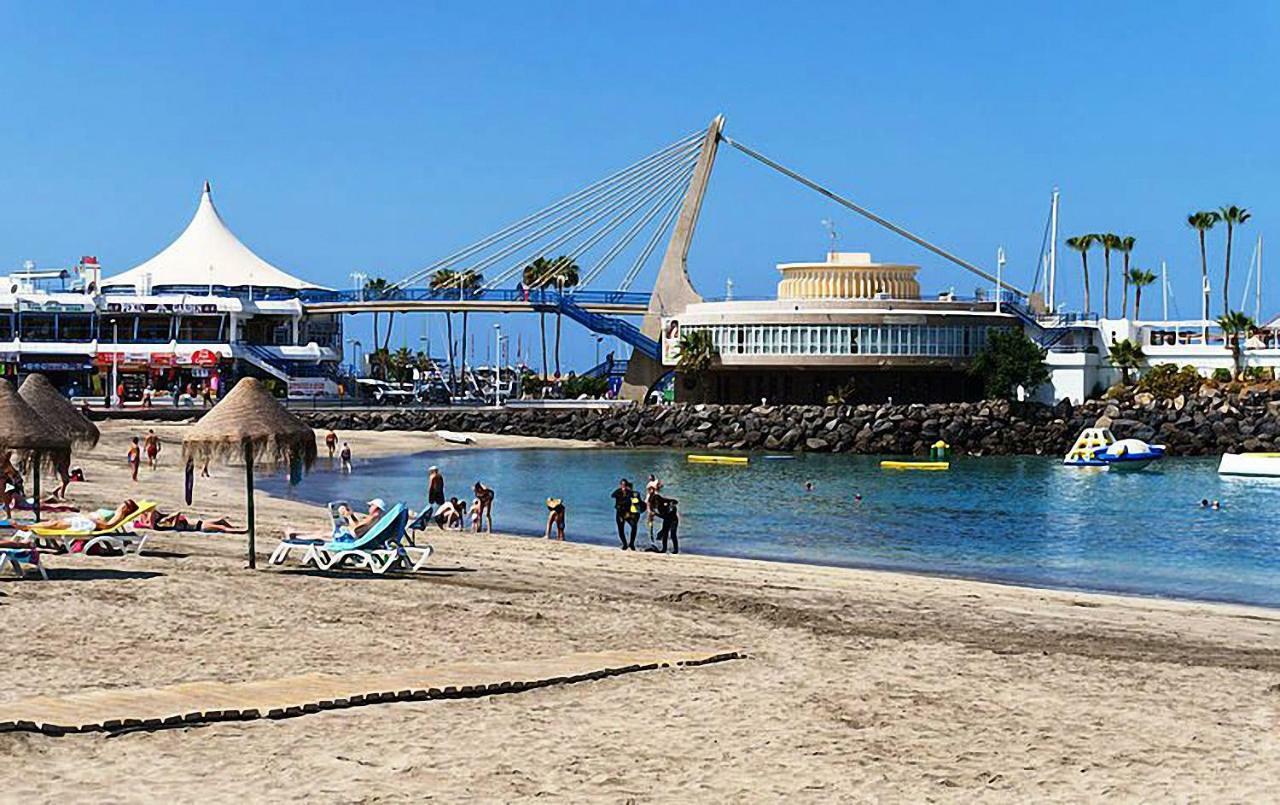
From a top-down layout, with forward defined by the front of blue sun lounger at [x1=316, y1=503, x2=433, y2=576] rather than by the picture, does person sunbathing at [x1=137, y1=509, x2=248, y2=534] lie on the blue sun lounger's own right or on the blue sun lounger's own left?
on the blue sun lounger's own right

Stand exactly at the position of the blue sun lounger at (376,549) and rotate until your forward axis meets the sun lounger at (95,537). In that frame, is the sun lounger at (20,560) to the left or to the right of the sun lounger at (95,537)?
left

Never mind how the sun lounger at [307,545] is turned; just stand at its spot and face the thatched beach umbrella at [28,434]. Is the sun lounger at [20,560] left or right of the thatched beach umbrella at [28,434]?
left

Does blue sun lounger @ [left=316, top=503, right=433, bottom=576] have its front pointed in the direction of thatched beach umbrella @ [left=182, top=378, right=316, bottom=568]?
yes

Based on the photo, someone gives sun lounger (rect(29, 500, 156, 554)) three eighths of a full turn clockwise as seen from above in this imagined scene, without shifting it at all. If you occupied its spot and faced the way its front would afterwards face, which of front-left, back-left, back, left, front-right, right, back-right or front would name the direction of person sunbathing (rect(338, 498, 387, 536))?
front-right

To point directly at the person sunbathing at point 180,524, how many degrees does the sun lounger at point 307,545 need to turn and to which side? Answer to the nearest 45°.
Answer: approximately 45° to its right

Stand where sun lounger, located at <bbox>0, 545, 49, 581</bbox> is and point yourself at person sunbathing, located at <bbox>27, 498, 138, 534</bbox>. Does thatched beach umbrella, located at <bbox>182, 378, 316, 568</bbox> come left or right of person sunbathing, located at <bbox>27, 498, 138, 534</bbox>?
right

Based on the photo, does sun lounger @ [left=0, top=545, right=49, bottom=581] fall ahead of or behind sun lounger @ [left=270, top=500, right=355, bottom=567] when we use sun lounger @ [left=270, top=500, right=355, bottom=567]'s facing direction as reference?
ahead

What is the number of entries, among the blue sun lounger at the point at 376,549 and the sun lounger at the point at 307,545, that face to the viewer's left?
2

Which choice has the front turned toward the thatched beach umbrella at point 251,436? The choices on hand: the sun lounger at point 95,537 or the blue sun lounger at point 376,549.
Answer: the blue sun lounger

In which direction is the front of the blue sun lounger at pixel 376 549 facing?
to the viewer's left

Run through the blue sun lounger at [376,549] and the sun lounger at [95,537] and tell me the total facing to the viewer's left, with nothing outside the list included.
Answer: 2

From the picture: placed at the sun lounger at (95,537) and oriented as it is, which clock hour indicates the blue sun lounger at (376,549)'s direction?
The blue sun lounger is roughly at 7 o'clock from the sun lounger.

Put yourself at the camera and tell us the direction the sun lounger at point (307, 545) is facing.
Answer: facing to the left of the viewer

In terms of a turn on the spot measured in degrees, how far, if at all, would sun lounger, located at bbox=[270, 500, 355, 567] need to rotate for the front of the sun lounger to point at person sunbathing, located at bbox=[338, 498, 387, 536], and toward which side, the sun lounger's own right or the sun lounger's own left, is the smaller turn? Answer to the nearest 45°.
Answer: approximately 135° to the sun lounger's own right

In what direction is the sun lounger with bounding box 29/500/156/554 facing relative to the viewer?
to the viewer's left
